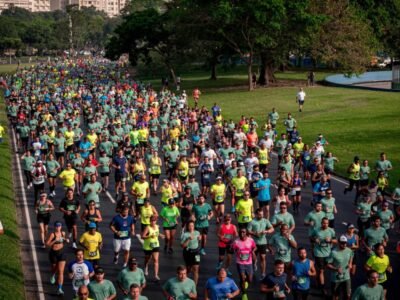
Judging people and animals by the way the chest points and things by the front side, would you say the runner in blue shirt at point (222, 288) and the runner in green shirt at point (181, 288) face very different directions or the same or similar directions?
same or similar directions

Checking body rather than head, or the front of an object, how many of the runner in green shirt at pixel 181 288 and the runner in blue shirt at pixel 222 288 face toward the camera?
2

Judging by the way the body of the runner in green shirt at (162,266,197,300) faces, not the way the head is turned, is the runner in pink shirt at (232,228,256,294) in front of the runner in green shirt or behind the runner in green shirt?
behind

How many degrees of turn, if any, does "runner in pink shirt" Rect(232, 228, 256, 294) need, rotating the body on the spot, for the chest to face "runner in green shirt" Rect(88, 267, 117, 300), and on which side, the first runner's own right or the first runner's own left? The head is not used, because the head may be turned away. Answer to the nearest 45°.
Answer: approximately 45° to the first runner's own right

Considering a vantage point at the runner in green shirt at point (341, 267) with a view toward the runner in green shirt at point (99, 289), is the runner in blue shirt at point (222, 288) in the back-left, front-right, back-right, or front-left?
front-left

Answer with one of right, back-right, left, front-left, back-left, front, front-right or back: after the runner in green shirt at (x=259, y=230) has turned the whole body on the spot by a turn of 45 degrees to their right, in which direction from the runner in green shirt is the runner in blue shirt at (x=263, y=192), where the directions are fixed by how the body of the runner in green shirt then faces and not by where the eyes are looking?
back-right

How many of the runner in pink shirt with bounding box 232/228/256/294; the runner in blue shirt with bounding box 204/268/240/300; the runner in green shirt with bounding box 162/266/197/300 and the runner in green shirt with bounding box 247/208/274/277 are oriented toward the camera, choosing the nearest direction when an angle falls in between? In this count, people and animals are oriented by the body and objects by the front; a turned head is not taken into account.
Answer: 4

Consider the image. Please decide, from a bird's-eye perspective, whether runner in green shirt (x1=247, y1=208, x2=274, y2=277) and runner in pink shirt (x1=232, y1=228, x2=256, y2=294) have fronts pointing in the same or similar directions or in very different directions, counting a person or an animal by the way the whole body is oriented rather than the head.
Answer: same or similar directions

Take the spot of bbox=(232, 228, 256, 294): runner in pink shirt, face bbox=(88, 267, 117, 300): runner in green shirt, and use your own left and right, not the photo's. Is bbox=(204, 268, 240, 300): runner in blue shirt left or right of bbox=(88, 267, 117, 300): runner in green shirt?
left

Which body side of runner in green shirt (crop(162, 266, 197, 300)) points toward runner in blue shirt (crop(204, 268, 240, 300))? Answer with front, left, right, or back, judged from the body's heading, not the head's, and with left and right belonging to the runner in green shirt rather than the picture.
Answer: left

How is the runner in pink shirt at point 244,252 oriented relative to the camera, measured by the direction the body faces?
toward the camera

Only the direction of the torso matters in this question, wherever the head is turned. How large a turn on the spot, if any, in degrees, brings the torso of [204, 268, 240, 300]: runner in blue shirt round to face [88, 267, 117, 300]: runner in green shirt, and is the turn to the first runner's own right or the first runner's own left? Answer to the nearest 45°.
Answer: approximately 90° to the first runner's own right

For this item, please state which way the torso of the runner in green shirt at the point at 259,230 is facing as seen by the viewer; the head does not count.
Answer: toward the camera

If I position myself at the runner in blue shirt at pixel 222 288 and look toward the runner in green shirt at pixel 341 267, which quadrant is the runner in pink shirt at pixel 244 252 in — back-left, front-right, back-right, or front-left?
front-left

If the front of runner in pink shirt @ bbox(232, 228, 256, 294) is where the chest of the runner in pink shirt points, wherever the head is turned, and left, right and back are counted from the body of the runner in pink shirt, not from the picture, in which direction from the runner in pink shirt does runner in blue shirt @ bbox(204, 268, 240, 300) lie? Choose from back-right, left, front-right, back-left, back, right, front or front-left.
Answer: front
